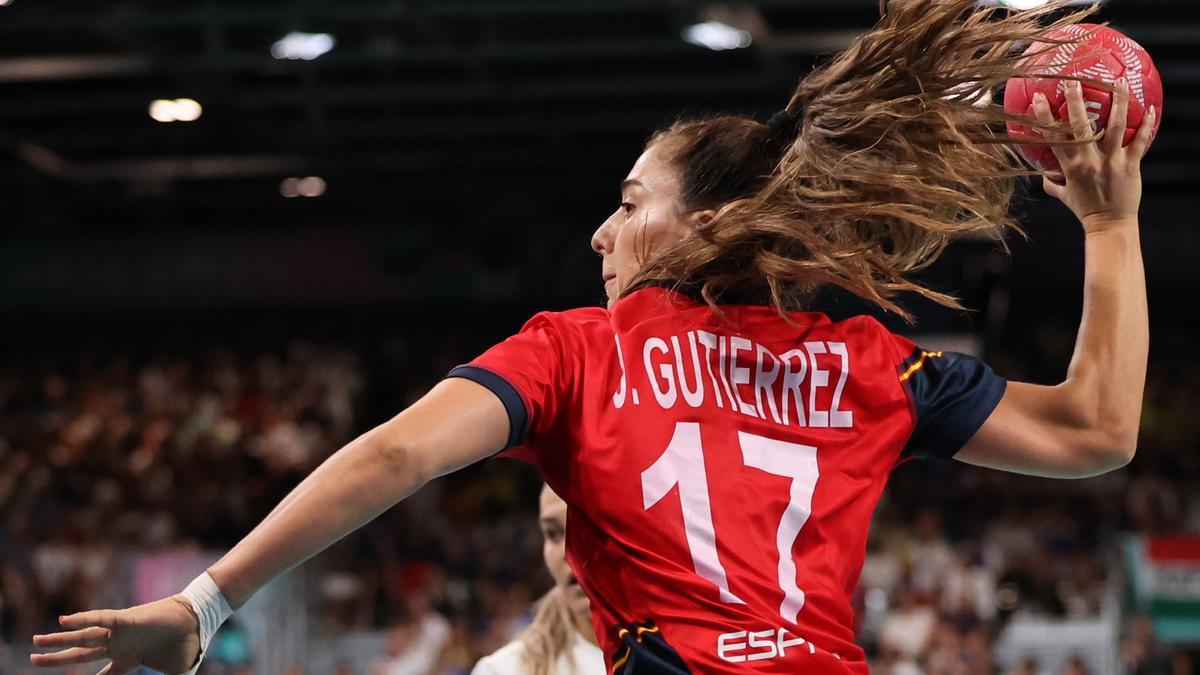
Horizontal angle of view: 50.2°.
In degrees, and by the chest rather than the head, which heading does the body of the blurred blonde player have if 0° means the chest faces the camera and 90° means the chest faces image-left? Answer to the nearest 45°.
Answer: approximately 0°

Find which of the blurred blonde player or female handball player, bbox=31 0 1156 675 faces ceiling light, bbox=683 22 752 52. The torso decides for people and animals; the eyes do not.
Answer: the female handball player

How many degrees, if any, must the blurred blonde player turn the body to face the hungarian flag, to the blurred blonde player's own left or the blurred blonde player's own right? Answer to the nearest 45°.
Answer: approximately 135° to the blurred blonde player's own left

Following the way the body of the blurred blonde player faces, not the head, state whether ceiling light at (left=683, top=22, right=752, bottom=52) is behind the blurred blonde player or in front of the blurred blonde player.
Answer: behind

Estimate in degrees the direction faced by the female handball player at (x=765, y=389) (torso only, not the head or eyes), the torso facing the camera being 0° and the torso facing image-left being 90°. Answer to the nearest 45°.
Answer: approximately 180°

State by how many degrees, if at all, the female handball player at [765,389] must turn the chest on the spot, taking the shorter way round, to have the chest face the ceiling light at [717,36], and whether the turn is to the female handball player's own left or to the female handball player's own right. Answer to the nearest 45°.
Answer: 0° — they already face it

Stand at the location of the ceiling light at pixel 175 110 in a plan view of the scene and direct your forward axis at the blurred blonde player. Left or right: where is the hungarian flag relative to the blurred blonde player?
left

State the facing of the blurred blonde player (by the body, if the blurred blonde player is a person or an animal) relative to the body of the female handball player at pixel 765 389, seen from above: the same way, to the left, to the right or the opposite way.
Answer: the opposite way

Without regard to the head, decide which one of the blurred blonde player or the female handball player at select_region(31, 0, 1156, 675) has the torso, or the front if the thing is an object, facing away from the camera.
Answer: the female handball player

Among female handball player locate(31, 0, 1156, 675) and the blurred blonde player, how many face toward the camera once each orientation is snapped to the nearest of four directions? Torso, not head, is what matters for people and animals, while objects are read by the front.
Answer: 1

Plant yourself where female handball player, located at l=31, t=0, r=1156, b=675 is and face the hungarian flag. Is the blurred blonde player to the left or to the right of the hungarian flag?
left
